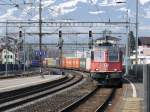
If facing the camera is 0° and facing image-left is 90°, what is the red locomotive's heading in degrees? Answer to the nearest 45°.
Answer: approximately 0°
